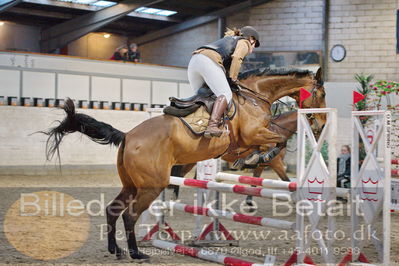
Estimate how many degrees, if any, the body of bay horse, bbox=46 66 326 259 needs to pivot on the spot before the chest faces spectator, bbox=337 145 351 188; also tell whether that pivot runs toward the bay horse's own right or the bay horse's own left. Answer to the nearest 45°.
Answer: approximately 45° to the bay horse's own left

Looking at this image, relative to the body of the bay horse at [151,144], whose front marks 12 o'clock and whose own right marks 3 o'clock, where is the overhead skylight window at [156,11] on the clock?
The overhead skylight window is roughly at 9 o'clock from the bay horse.

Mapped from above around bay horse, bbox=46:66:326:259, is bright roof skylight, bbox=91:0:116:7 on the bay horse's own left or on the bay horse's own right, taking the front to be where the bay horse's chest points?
on the bay horse's own left

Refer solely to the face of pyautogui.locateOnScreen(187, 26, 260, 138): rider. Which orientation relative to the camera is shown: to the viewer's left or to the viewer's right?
to the viewer's right

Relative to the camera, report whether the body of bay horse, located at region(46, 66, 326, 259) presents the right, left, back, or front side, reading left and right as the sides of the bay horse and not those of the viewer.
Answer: right
